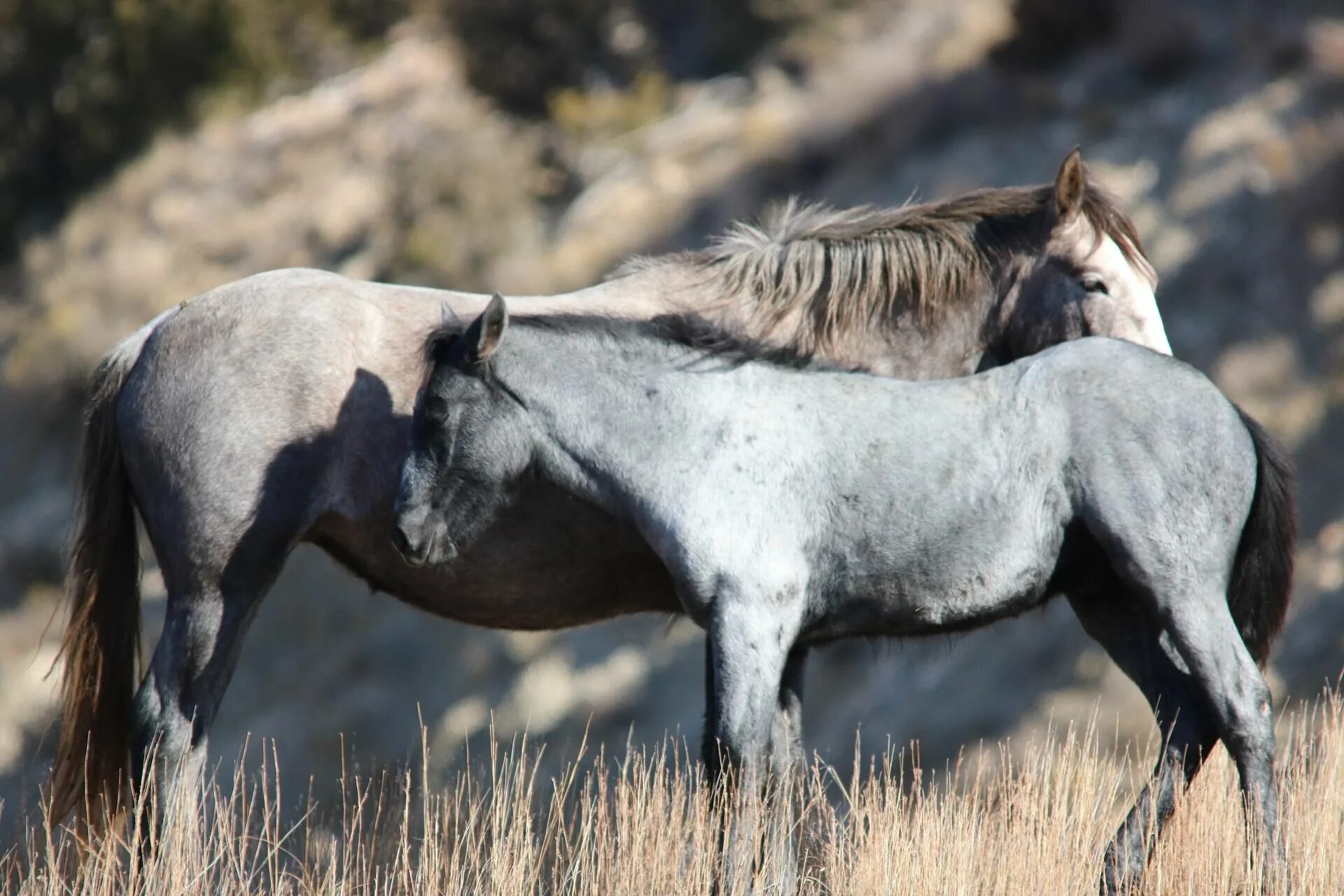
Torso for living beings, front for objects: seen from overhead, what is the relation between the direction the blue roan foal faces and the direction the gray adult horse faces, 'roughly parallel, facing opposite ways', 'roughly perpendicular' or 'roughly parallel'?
roughly parallel, facing opposite ways

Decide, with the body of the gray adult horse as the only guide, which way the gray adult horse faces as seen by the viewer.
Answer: to the viewer's right

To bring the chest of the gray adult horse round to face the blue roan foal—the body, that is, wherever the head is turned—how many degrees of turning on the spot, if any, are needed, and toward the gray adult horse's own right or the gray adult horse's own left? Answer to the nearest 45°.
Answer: approximately 45° to the gray adult horse's own right

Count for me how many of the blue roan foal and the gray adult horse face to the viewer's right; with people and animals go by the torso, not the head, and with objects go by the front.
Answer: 1

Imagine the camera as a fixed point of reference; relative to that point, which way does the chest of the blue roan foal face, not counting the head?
to the viewer's left
